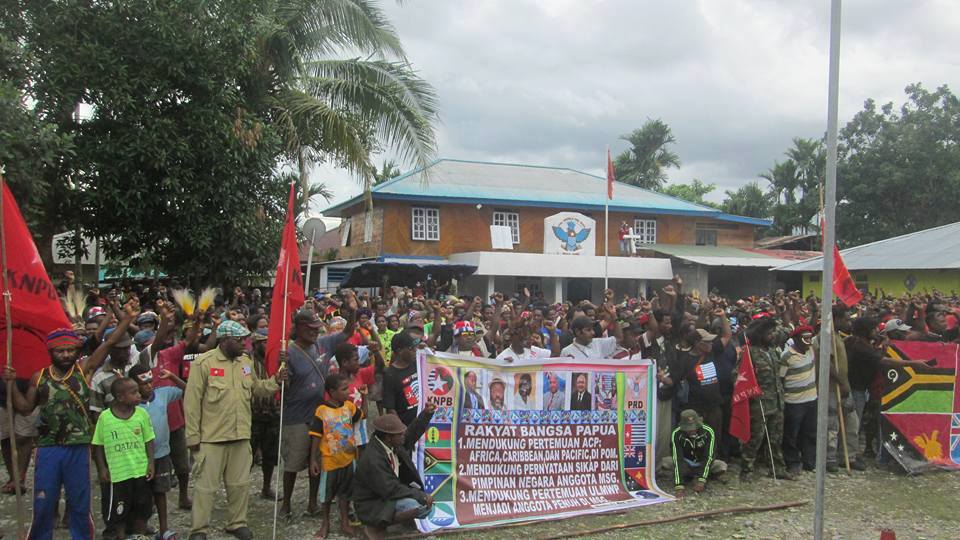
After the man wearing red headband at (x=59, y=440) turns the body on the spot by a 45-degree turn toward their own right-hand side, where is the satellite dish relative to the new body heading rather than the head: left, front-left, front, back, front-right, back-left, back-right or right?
back

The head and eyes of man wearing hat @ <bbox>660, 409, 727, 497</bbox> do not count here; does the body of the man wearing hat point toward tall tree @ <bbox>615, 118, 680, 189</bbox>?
no

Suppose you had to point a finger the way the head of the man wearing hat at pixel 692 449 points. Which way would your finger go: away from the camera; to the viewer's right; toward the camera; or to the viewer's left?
toward the camera

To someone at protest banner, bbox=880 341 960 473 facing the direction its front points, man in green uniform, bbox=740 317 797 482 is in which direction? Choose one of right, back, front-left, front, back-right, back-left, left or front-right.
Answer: front-right

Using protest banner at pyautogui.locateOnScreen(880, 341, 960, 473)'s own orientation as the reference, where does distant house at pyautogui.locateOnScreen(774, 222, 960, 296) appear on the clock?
The distant house is roughly at 6 o'clock from the protest banner.

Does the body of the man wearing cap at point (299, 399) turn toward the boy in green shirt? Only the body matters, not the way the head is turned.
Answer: no

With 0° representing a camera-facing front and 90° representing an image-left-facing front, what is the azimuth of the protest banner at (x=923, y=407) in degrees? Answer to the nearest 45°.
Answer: approximately 0°

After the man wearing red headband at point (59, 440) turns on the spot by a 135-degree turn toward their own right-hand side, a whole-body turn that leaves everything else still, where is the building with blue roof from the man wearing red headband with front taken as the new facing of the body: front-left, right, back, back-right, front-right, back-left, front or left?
right

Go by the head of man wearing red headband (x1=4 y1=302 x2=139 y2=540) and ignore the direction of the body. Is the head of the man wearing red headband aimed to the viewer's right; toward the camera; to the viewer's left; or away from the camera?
toward the camera

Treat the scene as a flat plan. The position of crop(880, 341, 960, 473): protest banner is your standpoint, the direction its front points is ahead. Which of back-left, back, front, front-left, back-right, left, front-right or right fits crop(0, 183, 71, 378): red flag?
front-right

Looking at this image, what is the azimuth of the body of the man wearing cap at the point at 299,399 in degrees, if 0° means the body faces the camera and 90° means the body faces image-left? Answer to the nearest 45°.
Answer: approximately 315°

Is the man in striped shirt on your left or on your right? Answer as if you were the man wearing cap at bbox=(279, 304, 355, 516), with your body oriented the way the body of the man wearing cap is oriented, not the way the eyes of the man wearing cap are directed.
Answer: on your left

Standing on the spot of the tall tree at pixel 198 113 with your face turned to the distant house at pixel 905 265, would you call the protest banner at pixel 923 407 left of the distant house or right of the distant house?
right

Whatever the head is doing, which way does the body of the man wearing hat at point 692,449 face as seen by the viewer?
toward the camera

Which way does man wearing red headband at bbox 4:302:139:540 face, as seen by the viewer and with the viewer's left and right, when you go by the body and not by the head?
facing the viewer

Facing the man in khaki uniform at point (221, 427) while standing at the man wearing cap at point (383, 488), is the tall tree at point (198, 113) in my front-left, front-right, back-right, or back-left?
front-right

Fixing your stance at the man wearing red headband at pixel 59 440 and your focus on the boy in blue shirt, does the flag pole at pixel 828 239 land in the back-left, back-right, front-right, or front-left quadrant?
front-right
